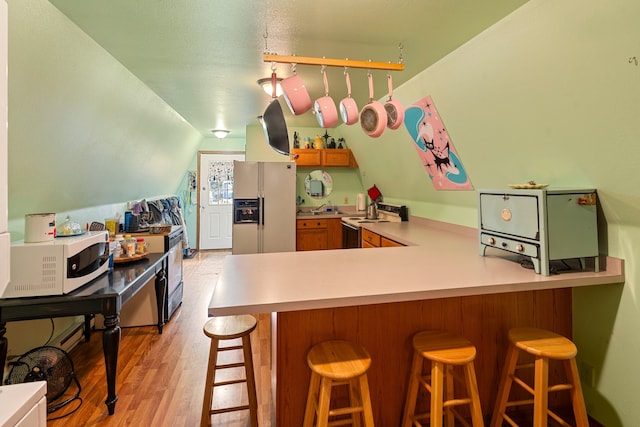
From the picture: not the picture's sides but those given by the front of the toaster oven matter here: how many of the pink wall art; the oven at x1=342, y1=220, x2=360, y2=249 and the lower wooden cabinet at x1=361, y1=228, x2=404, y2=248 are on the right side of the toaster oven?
3

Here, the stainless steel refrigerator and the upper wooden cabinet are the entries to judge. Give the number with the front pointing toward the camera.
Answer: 2

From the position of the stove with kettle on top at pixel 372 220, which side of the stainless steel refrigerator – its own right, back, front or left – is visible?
left

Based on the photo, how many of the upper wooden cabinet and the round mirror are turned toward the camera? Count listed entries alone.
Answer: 2

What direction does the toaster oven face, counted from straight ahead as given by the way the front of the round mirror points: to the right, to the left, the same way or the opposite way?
to the right

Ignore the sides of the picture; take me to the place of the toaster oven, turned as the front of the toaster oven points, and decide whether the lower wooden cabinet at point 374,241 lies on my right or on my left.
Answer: on my right

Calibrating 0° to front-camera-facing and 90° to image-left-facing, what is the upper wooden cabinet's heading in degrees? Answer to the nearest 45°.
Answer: approximately 0°
